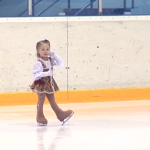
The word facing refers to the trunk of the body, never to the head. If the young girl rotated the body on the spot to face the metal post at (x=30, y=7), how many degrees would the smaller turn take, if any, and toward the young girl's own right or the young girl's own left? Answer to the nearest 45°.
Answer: approximately 135° to the young girl's own left

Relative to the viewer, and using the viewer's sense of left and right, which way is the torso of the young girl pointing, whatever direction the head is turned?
facing the viewer and to the right of the viewer

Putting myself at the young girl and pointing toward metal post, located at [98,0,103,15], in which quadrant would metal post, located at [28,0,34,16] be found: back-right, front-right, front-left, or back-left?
front-left

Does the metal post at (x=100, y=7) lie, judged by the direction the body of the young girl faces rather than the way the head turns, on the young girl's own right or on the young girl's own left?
on the young girl's own left
